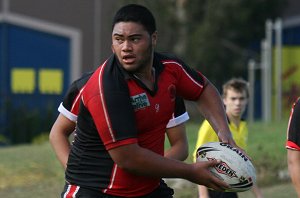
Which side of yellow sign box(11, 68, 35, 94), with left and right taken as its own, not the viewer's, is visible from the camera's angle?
front

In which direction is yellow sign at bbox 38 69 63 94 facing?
toward the camera

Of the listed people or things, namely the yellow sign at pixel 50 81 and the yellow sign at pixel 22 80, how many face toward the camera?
2

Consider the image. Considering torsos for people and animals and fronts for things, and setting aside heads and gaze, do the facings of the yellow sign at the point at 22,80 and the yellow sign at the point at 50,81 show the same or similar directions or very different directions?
same or similar directions

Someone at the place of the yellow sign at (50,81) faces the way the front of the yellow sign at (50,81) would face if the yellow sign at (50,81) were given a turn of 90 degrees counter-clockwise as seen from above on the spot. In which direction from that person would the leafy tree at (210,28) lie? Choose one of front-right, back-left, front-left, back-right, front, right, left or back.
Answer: front

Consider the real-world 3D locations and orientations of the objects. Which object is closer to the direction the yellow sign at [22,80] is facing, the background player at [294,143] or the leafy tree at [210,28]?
the background player

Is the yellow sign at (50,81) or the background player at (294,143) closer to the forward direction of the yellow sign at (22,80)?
the background player

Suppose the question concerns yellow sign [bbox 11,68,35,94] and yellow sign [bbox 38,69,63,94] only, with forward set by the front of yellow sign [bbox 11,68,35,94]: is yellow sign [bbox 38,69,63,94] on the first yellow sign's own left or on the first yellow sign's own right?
on the first yellow sign's own left

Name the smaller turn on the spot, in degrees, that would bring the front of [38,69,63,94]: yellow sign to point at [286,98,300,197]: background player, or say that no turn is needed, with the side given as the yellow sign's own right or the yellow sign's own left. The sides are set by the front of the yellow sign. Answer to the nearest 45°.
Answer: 0° — it already faces them

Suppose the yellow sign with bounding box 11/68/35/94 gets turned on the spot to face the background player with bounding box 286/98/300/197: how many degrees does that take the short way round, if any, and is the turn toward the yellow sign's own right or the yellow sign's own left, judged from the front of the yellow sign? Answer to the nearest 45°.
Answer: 0° — it already faces them

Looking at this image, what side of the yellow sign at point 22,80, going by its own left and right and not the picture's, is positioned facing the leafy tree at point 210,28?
left
